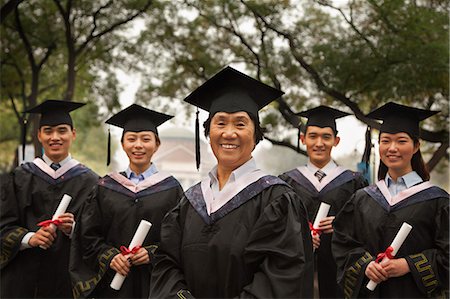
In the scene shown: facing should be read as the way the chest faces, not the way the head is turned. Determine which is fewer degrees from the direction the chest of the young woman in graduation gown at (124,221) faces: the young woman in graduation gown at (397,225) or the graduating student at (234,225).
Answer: the graduating student

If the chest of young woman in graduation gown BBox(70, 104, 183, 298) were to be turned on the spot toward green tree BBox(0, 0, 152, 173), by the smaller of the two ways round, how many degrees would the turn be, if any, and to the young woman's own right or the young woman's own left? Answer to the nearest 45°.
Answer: approximately 180°

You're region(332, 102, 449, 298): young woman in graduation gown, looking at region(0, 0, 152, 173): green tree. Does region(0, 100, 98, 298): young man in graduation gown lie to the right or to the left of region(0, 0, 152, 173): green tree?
left

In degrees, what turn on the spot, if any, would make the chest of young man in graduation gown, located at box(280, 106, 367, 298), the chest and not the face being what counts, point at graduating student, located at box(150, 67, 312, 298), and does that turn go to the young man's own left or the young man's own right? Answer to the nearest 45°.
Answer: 0° — they already face them

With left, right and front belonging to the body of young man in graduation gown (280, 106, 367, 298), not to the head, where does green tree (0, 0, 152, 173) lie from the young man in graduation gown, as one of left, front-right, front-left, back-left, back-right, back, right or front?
back-right

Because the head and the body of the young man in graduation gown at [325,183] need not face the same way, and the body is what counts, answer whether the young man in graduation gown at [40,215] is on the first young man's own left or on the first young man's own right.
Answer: on the first young man's own right

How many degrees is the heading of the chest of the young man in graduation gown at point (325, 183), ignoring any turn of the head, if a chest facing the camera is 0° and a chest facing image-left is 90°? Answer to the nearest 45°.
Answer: approximately 0°

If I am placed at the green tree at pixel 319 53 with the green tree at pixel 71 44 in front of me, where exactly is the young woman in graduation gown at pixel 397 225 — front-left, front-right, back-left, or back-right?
back-left

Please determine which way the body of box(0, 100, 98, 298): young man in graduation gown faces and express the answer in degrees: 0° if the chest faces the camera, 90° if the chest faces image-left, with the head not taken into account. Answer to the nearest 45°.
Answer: approximately 0°

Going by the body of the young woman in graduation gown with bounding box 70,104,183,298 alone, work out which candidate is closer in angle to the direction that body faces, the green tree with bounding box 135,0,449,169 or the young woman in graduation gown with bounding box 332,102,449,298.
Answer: the young woman in graduation gown with bounding box 332,102,449,298
